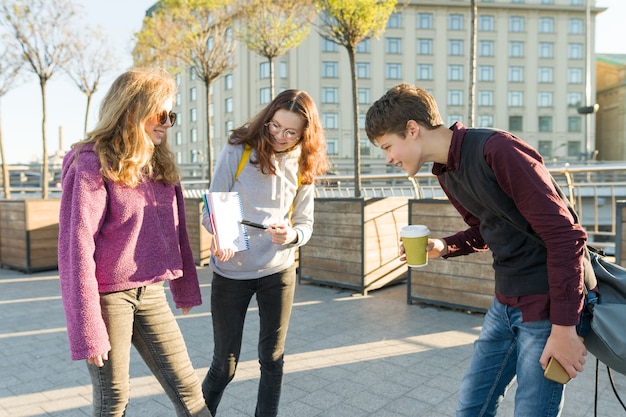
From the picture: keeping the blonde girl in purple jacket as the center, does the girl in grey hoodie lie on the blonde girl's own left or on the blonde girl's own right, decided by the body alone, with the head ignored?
on the blonde girl's own left

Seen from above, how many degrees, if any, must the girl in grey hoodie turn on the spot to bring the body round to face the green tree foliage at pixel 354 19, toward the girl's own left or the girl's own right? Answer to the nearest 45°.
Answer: approximately 180°

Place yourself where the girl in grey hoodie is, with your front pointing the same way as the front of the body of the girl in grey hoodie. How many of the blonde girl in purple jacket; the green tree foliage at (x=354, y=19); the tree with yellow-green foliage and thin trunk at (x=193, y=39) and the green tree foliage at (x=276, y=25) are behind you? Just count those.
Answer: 3

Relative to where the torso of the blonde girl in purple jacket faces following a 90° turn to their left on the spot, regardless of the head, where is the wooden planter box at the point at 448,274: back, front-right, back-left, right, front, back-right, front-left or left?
front

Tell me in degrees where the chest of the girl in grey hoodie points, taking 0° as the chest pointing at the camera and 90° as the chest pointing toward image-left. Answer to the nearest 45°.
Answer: approximately 0°

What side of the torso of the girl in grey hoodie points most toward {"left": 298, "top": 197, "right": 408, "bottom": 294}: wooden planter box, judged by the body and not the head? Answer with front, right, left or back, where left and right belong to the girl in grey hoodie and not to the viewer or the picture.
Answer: back

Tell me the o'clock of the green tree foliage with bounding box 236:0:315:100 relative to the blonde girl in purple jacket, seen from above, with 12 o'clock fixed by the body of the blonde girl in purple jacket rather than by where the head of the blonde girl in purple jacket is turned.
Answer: The green tree foliage is roughly at 8 o'clock from the blonde girl in purple jacket.

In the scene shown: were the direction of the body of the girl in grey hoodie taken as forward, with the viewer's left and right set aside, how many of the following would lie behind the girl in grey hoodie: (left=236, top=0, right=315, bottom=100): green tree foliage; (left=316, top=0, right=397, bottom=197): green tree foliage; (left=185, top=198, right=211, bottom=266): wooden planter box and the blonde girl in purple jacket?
3

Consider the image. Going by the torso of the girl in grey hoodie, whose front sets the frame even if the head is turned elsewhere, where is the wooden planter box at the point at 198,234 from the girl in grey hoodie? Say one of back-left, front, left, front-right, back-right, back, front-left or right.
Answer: back

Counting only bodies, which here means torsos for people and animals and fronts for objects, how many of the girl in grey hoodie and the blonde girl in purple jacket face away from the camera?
0

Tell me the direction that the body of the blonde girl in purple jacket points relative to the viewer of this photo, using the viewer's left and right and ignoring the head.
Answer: facing the viewer and to the right of the viewer

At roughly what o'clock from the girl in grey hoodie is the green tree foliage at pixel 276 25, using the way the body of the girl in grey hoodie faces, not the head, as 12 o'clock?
The green tree foliage is roughly at 6 o'clock from the girl in grey hoodie.

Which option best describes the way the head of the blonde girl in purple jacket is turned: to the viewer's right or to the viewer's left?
to the viewer's right

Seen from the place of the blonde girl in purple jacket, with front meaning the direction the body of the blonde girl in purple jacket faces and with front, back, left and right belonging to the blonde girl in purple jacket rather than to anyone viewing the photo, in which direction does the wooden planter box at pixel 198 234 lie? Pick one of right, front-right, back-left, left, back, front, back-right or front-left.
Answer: back-left
